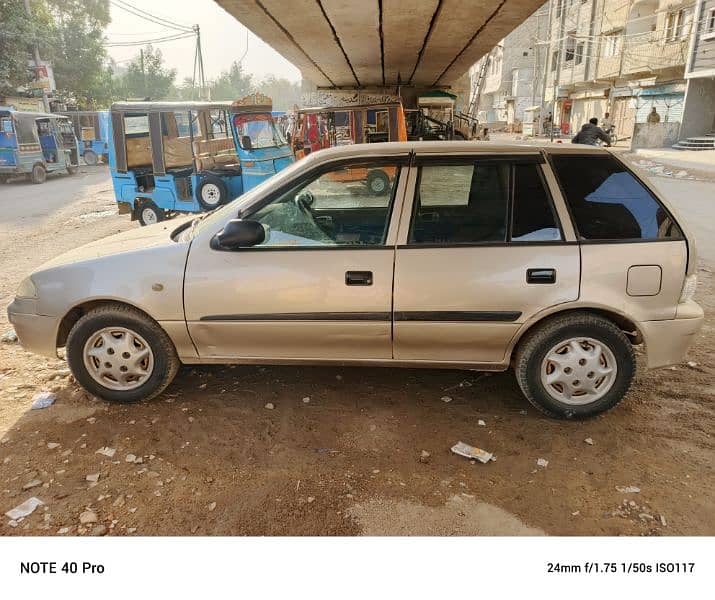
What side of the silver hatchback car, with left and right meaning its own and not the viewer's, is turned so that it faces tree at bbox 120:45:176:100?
right

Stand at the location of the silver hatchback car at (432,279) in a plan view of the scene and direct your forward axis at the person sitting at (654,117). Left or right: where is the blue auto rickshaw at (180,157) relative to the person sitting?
left

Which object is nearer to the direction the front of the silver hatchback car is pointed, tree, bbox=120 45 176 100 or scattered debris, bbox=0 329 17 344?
the scattered debris

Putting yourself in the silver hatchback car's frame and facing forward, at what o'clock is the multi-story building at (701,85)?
The multi-story building is roughly at 4 o'clock from the silver hatchback car.

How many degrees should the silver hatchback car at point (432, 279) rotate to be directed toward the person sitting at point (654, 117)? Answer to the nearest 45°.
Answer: approximately 135° to its right

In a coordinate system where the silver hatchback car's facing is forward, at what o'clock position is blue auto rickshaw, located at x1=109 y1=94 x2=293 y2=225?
The blue auto rickshaw is roughly at 2 o'clock from the silver hatchback car.

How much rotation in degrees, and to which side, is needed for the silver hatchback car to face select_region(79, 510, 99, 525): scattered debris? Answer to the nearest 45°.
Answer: approximately 45° to its left

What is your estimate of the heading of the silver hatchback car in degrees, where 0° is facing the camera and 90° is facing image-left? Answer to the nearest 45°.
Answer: approximately 90°
